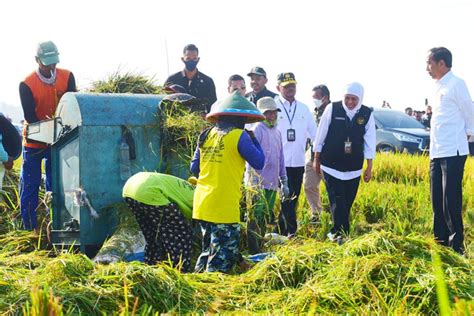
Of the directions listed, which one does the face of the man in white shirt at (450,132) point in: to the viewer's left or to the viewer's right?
to the viewer's left

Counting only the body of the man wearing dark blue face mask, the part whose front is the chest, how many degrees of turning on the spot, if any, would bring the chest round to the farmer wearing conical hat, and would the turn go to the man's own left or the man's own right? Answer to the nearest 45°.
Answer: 0° — they already face them

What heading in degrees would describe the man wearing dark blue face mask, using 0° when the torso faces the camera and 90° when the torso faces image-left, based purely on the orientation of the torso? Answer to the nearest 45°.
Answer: approximately 0°

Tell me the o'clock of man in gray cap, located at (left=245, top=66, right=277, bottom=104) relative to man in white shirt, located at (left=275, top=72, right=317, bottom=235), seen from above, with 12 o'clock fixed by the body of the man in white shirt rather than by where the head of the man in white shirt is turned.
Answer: The man in gray cap is roughly at 5 o'clock from the man in white shirt.

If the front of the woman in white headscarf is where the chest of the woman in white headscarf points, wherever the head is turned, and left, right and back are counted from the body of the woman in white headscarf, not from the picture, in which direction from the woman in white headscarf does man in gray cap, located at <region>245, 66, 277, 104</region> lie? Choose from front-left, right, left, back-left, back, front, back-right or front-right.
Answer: back-right

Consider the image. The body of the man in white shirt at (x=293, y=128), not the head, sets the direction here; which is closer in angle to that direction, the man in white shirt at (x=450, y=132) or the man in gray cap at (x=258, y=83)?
the man in white shirt

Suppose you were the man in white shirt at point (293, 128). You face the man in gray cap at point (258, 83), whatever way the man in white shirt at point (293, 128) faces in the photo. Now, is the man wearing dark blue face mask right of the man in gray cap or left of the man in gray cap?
left
